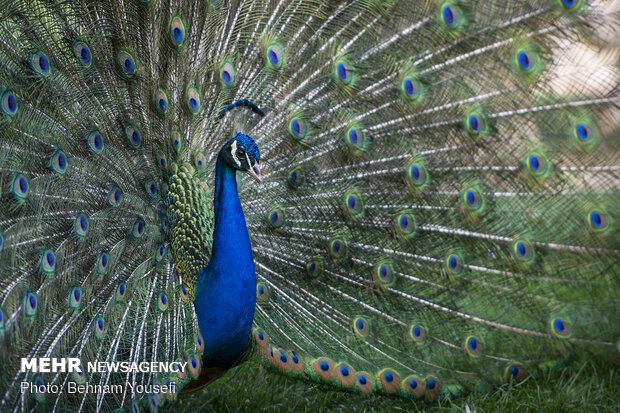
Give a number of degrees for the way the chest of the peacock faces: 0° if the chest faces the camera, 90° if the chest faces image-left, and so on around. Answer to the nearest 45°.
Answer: approximately 315°
